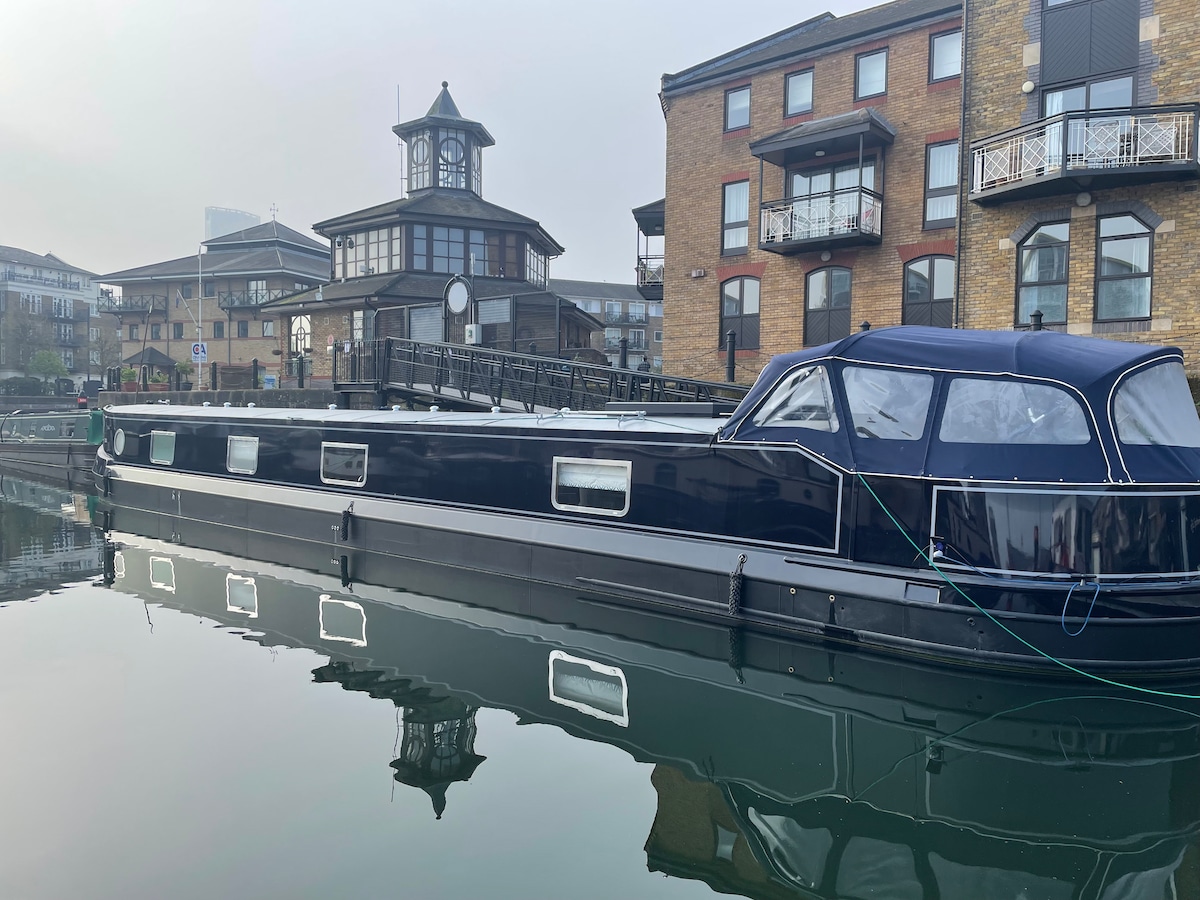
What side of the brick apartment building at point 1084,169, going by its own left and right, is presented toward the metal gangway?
right

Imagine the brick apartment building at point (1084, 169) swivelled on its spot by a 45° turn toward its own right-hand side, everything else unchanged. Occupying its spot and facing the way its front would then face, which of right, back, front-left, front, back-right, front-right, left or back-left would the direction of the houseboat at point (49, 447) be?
front-right

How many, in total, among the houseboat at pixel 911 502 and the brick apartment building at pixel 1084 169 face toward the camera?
1

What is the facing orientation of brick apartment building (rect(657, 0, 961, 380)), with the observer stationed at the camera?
facing the viewer and to the left of the viewer

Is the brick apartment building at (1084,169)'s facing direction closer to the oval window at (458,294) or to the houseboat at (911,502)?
the houseboat

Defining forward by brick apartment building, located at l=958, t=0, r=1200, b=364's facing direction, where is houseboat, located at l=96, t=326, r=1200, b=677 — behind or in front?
in front

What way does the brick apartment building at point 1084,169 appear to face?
toward the camera

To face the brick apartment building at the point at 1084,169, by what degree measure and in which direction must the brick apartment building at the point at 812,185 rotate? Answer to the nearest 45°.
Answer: approximately 90° to its left

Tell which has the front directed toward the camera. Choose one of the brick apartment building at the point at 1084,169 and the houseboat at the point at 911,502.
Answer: the brick apartment building

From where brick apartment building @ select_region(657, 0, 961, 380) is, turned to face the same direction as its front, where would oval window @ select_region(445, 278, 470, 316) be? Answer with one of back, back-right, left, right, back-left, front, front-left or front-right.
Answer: front-right

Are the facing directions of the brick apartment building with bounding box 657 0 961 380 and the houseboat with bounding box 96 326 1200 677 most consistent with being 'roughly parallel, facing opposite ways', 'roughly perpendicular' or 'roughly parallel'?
roughly perpendicular

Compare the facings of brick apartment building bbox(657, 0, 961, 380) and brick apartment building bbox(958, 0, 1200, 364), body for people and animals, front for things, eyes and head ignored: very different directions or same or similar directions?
same or similar directions
